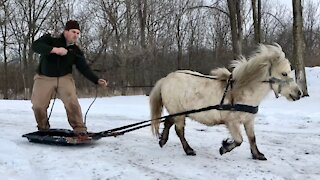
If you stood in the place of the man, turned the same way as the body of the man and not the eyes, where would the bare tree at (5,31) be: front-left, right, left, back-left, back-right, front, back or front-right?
back-left

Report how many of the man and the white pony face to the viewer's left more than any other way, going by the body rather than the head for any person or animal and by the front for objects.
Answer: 0

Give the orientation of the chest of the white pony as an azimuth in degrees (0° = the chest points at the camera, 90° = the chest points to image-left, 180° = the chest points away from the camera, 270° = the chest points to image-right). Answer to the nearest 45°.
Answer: approximately 270°

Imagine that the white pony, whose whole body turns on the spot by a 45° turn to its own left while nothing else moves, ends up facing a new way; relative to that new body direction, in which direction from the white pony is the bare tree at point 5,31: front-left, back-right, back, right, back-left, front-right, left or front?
left

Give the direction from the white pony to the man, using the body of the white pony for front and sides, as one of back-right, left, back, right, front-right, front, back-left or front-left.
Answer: back
